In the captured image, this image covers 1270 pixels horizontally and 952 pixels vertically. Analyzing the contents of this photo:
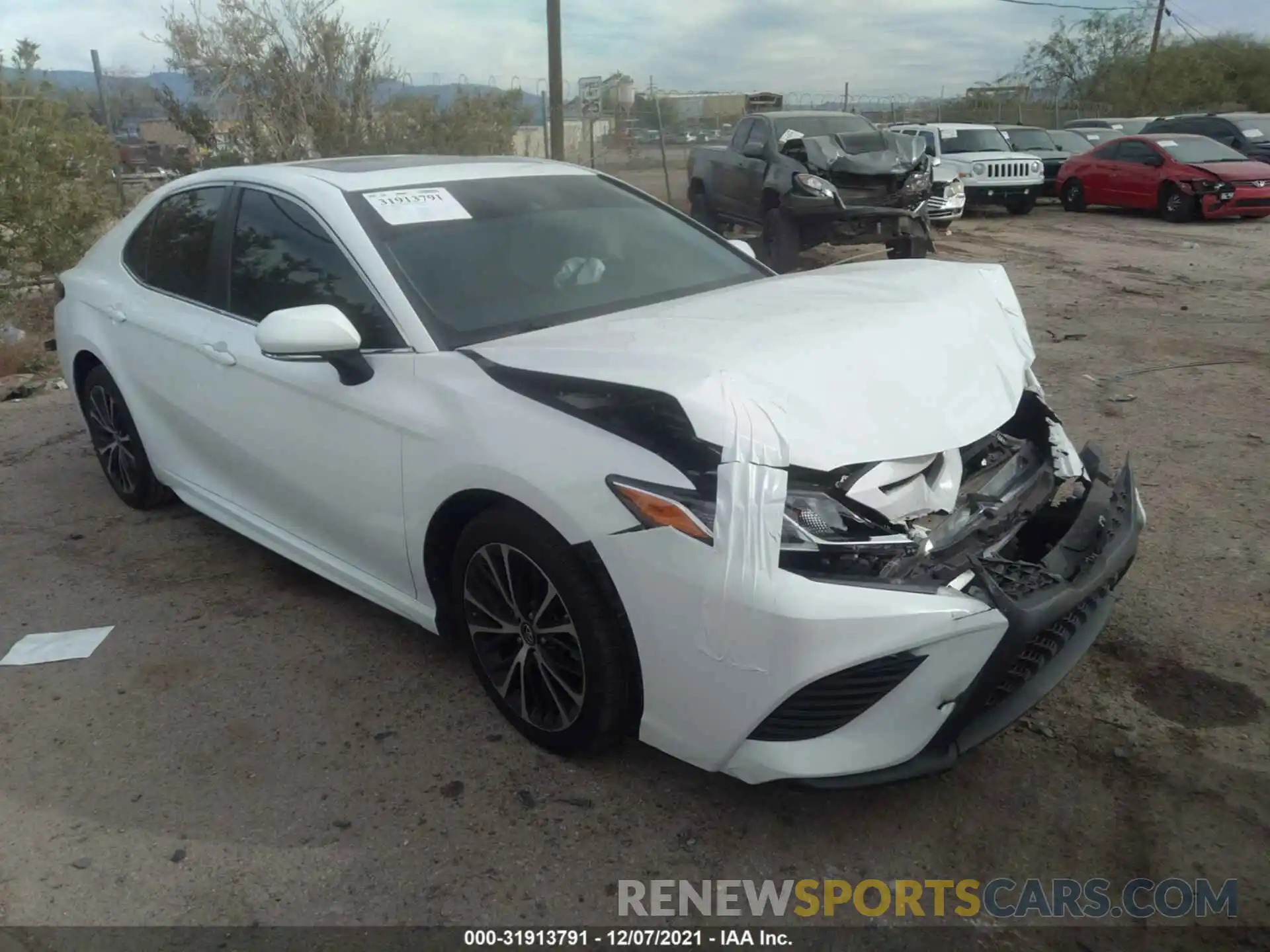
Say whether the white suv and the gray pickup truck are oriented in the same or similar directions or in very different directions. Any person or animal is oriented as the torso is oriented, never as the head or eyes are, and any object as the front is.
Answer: same or similar directions

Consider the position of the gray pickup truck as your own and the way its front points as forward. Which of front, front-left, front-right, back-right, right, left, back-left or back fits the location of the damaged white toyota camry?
front-right

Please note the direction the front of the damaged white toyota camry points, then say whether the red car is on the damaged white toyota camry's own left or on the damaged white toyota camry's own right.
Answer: on the damaged white toyota camry's own left

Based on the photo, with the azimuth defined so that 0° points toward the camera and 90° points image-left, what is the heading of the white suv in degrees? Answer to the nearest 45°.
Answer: approximately 315°

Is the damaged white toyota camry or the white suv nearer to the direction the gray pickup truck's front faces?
the damaged white toyota camry

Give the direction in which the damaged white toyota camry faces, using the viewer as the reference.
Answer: facing the viewer and to the right of the viewer

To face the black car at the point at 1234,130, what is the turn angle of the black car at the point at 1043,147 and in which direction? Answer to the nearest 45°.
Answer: approximately 45° to its left

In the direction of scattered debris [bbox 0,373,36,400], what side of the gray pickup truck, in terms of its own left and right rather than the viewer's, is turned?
right

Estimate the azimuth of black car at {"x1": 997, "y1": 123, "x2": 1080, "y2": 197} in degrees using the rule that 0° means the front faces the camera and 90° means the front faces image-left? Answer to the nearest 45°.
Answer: approximately 315°

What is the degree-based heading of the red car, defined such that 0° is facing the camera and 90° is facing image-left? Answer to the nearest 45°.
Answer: approximately 315°

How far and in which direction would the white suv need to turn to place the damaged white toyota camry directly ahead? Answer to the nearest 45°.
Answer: approximately 45° to its right

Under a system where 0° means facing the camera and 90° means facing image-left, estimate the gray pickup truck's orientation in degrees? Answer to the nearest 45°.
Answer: approximately 315°

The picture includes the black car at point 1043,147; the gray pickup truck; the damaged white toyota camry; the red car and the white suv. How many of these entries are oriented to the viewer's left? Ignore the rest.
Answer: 0

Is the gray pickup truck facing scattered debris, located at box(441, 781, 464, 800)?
no

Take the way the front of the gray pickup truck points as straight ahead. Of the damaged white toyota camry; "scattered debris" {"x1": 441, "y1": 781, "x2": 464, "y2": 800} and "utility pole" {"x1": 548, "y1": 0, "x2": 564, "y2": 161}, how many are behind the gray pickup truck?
1

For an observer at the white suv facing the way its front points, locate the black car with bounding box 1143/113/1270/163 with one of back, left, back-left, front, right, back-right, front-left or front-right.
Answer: left

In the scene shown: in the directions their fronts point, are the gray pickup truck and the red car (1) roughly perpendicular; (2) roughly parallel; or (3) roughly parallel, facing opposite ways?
roughly parallel
